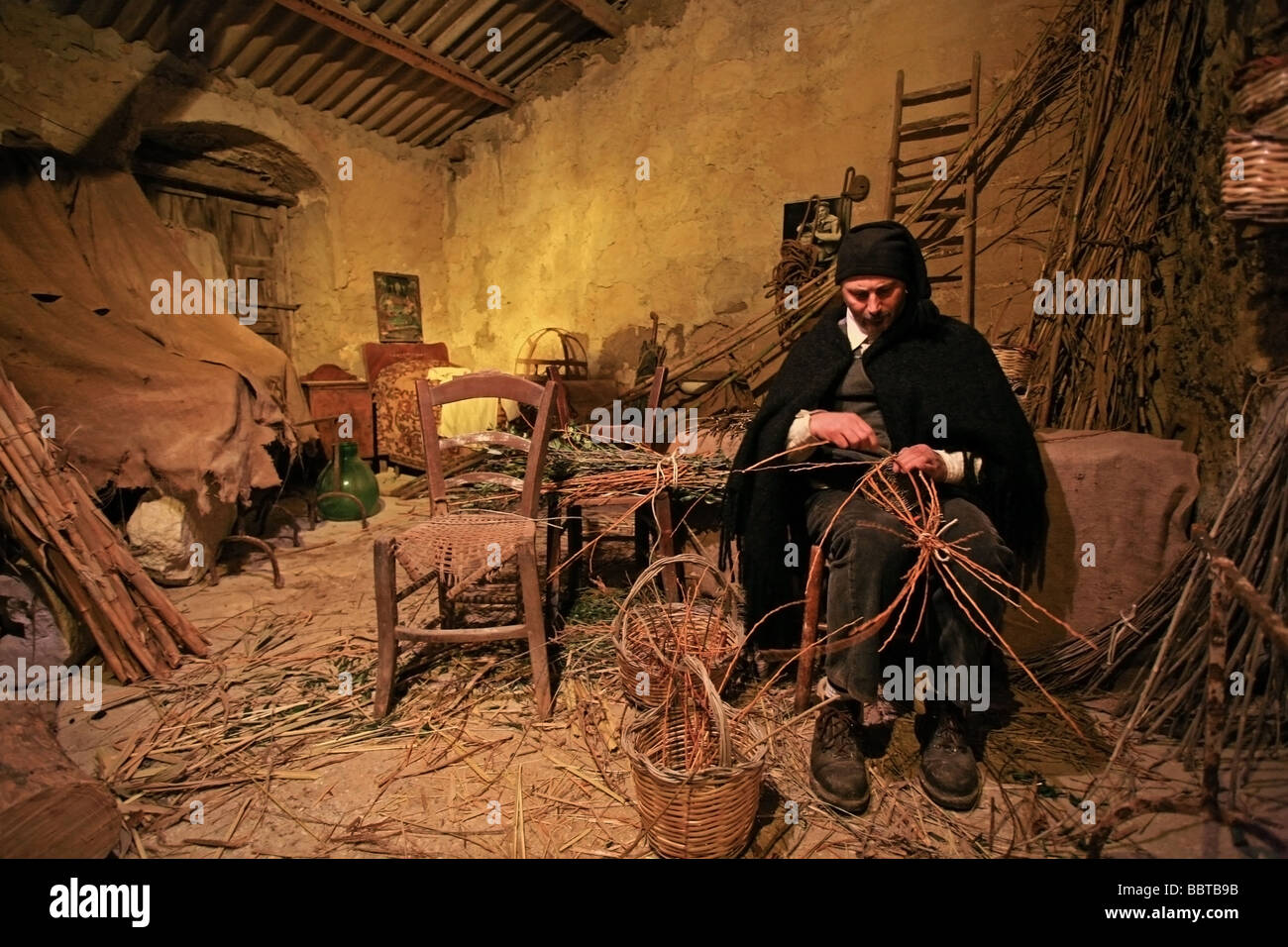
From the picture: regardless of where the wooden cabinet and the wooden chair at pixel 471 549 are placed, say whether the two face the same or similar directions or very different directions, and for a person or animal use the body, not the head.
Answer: same or similar directions

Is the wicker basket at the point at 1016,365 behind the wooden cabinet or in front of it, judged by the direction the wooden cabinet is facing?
in front

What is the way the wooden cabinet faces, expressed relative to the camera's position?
facing the viewer

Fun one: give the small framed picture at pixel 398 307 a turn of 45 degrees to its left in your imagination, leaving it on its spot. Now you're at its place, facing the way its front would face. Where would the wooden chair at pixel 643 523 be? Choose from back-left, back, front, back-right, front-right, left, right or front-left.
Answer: front-right

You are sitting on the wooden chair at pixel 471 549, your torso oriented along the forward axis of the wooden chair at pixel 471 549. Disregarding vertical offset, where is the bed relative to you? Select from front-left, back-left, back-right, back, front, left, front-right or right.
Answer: back

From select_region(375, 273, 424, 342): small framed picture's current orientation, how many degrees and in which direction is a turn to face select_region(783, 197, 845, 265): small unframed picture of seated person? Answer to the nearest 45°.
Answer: approximately 45° to its left

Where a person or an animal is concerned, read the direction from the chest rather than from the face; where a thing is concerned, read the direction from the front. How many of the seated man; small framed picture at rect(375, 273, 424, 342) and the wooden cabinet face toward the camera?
3

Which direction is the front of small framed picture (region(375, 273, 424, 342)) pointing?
toward the camera

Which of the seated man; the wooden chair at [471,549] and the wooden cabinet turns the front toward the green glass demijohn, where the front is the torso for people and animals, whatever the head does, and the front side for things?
the wooden cabinet

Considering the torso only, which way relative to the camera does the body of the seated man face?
toward the camera

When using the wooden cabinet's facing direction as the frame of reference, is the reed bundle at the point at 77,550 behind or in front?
in front

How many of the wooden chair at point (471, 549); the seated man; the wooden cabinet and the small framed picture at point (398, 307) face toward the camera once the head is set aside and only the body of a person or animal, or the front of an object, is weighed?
4

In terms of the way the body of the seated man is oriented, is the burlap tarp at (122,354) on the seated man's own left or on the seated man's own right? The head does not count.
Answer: on the seated man's own right

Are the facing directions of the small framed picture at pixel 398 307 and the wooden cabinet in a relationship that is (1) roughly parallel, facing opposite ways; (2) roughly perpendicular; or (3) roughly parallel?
roughly parallel

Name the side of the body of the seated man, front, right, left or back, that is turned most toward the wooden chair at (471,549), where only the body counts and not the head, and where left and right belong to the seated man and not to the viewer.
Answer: right
